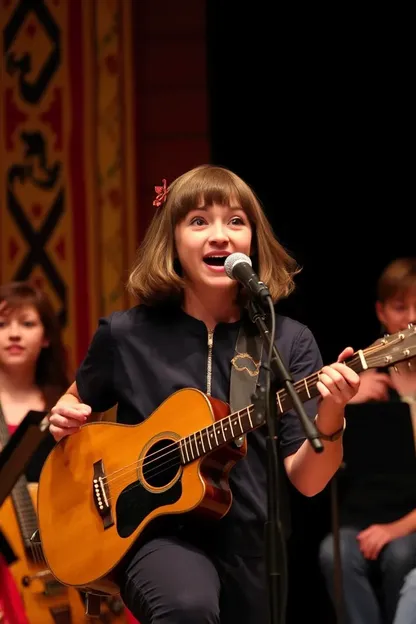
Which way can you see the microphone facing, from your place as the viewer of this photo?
facing away from the viewer and to the left of the viewer

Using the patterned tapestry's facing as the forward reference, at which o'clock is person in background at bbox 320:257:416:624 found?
The person in background is roughly at 11 o'clock from the patterned tapestry.

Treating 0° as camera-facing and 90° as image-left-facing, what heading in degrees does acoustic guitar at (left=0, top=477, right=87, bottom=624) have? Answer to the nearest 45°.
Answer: approximately 0°

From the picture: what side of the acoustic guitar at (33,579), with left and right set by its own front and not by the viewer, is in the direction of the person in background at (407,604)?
left

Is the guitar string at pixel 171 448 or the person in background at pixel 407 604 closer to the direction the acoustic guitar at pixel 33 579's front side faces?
the guitar string

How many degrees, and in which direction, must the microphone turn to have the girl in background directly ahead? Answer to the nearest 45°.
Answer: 0° — it already faces them

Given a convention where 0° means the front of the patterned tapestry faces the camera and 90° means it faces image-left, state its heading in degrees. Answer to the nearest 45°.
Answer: approximately 0°

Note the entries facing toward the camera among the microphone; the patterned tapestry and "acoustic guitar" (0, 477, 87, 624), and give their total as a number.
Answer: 2

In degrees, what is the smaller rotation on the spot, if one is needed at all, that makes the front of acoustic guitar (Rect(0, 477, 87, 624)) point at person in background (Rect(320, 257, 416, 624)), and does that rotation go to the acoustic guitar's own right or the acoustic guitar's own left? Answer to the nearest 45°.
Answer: approximately 90° to the acoustic guitar's own left
